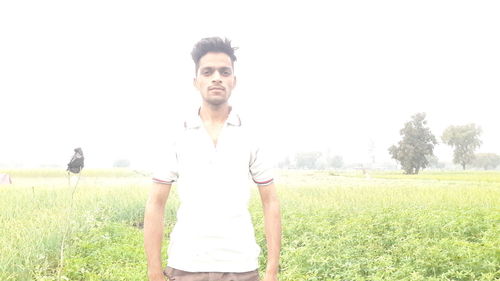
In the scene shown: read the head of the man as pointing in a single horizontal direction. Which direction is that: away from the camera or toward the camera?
toward the camera

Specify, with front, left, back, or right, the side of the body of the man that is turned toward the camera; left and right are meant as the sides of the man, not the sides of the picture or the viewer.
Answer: front
